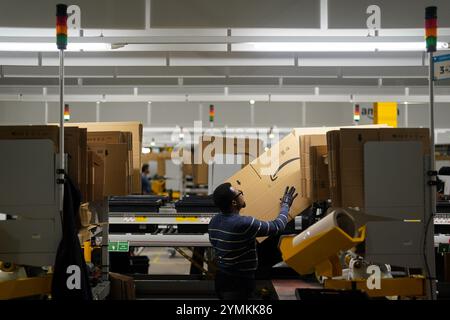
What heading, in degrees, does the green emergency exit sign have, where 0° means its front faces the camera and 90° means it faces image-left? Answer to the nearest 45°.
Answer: approximately 0°

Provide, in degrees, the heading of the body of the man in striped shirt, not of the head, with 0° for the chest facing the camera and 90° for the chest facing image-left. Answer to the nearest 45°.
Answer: approximately 225°

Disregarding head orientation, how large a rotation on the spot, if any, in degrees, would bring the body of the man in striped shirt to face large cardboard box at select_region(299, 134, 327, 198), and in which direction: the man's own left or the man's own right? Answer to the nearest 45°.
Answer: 0° — they already face it

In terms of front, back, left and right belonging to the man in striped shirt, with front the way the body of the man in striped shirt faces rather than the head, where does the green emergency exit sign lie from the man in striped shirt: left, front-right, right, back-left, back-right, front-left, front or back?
left

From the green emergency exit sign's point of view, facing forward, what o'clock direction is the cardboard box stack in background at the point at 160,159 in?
The cardboard box stack in background is roughly at 6 o'clock from the green emergency exit sign.

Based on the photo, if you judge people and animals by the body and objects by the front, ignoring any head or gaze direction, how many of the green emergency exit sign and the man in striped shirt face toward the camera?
1

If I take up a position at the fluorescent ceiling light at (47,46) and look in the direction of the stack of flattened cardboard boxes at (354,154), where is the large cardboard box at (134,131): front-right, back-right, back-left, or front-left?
front-left
